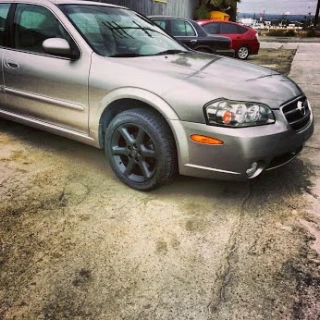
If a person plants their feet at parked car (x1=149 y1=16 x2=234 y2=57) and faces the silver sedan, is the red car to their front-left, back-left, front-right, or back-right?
back-left

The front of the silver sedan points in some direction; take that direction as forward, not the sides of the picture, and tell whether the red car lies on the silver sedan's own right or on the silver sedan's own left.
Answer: on the silver sedan's own left

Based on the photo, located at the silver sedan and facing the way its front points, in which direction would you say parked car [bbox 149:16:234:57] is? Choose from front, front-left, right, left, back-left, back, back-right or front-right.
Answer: back-left

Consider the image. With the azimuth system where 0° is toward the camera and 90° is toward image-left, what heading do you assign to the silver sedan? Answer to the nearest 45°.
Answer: approximately 315°
